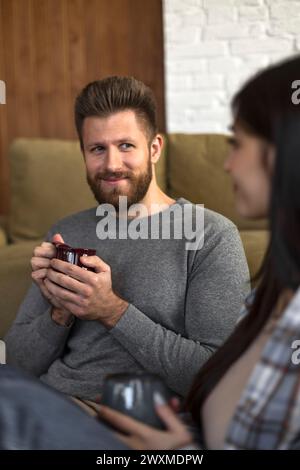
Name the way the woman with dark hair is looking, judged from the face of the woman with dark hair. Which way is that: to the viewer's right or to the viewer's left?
to the viewer's left

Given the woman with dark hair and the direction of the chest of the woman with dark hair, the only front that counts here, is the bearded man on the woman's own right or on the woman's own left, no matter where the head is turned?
on the woman's own right

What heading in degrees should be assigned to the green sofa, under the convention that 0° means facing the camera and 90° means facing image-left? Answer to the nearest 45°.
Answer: approximately 0°

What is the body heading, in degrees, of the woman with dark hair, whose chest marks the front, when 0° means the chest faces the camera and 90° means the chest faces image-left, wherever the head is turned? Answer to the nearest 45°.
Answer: approximately 90°
